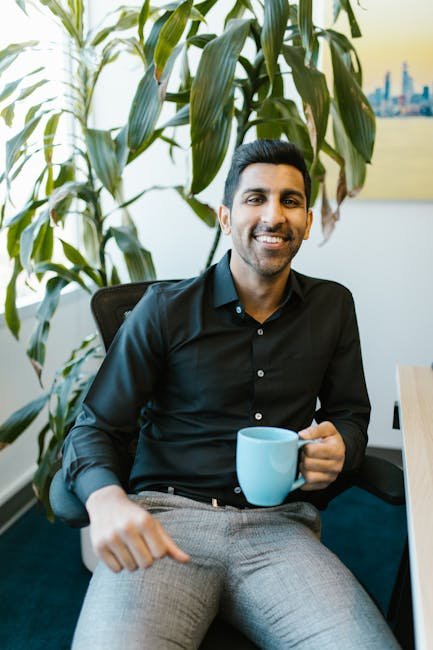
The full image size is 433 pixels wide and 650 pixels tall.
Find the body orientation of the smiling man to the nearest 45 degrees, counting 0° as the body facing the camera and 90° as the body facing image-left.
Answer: approximately 0°

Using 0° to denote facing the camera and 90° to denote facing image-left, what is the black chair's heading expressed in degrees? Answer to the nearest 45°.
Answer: approximately 0°

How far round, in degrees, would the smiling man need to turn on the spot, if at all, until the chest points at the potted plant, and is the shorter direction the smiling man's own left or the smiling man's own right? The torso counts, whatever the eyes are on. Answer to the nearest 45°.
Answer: approximately 180°

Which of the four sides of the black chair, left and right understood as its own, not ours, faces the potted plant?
back
